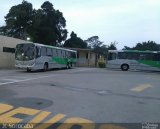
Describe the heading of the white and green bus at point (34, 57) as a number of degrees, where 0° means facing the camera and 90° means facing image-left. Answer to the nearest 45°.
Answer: approximately 45°

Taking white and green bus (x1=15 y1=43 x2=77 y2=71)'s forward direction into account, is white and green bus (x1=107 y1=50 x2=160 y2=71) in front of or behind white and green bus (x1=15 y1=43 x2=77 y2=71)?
behind
